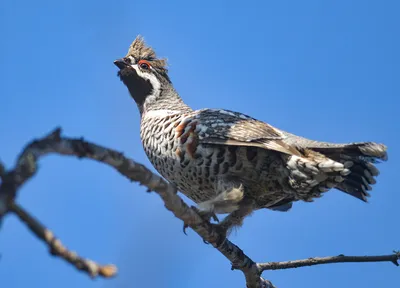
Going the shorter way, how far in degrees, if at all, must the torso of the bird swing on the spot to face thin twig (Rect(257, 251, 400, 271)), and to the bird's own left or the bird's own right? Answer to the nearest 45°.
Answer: approximately 180°

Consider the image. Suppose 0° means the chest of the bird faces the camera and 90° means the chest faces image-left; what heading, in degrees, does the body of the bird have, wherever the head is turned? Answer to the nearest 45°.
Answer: approximately 90°
